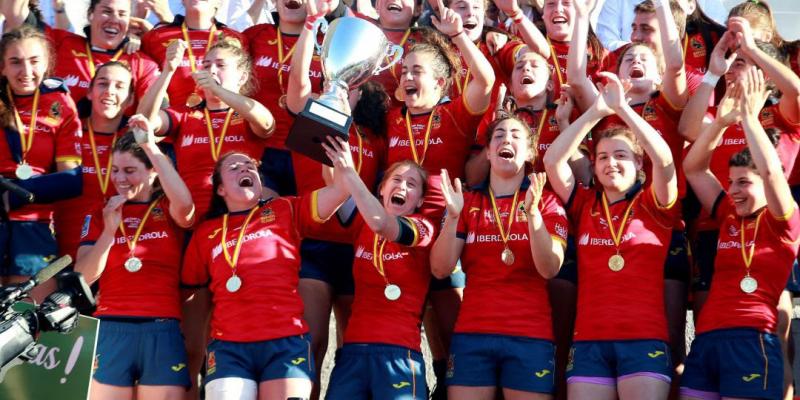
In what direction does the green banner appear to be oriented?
toward the camera
